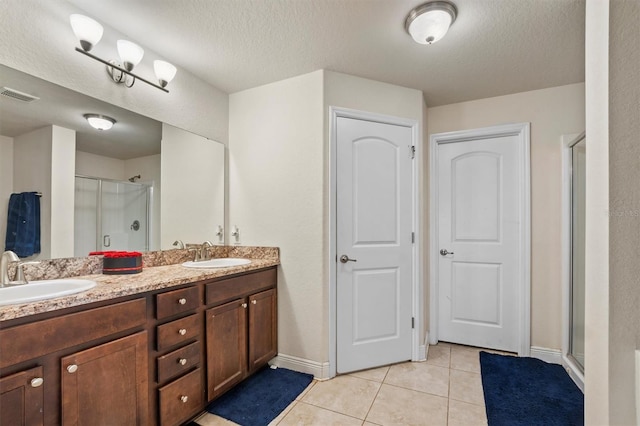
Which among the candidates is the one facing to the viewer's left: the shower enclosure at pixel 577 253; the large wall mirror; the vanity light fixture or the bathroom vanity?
the shower enclosure

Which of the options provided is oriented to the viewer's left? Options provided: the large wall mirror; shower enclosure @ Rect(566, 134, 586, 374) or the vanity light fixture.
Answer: the shower enclosure

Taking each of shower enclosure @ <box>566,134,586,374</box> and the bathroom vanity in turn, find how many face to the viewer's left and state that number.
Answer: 1

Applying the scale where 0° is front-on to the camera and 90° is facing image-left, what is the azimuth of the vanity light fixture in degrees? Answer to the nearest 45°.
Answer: approximately 315°

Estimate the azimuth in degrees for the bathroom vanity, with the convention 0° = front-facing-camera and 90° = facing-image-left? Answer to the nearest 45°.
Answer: approximately 315°

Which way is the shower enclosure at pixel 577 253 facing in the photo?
to the viewer's left

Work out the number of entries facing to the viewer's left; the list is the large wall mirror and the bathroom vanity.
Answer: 0

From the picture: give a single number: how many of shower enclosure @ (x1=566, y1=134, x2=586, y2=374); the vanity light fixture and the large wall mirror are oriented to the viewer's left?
1
